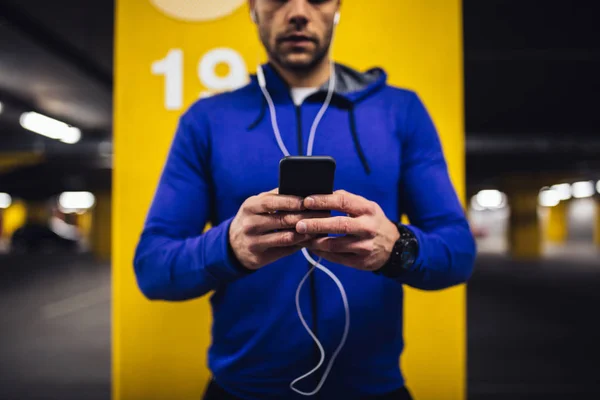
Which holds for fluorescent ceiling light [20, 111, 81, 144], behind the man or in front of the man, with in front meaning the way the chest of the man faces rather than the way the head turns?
behind

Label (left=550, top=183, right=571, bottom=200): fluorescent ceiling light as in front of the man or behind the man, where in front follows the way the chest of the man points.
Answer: behind

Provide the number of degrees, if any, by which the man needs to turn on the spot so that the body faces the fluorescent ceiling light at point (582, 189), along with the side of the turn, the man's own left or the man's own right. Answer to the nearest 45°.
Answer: approximately 135° to the man's own left

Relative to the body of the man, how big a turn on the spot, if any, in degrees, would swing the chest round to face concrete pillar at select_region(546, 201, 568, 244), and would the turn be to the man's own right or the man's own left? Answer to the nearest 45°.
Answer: approximately 135° to the man's own left

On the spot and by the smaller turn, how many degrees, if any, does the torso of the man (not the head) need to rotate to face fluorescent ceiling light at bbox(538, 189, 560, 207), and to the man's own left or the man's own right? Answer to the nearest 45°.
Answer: approximately 135° to the man's own left

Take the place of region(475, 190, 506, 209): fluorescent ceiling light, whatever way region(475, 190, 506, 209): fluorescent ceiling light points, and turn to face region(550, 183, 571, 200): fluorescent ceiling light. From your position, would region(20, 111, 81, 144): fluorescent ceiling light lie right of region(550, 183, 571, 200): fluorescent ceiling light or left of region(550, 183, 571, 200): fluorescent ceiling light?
right

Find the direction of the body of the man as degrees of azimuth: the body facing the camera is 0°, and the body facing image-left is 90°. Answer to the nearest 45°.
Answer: approximately 0°

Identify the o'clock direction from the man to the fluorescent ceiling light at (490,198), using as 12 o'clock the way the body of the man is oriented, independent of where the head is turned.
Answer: The fluorescent ceiling light is roughly at 7 o'clock from the man.

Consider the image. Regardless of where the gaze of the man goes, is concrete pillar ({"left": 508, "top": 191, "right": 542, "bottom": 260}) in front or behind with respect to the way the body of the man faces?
behind

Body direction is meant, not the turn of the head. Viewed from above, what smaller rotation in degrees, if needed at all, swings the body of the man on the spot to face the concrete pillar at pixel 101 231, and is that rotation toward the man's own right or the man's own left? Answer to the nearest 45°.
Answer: approximately 135° to the man's own right
